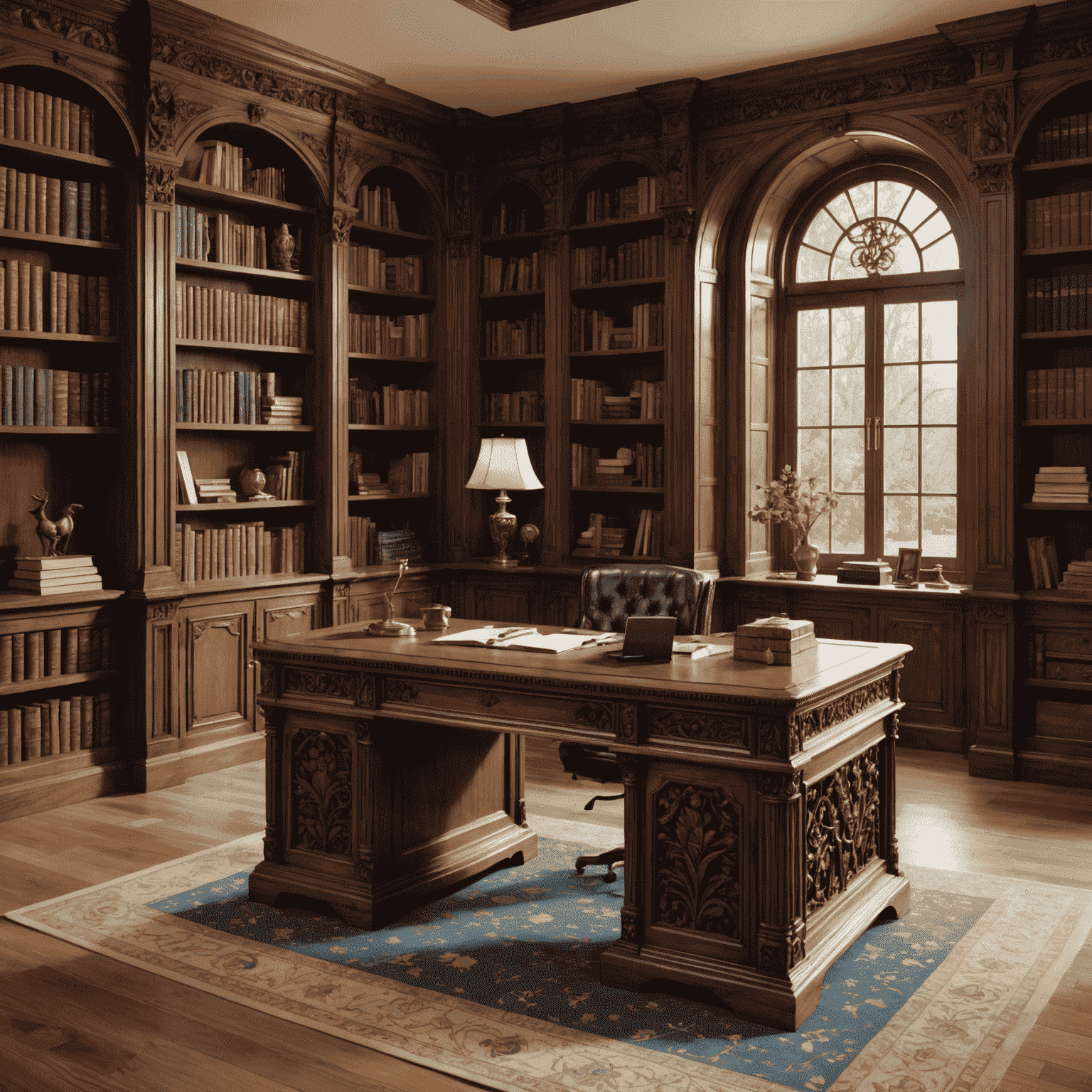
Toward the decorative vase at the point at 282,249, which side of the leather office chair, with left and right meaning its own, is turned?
right

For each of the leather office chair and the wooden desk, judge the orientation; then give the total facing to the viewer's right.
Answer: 0

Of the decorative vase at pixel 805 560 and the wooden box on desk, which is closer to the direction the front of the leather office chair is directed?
the wooden box on desk

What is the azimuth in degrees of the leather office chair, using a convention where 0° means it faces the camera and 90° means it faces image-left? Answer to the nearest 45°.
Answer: approximately 45°

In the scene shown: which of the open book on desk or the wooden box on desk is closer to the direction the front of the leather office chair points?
the open book on desk
